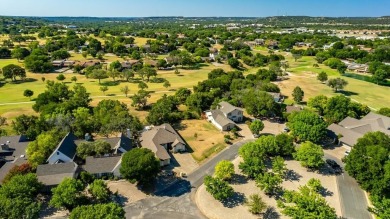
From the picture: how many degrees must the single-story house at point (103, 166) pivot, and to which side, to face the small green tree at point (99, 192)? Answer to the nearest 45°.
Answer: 0° — it already faces it

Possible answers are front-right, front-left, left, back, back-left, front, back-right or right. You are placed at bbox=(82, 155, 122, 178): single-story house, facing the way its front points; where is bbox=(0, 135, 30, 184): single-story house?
back-right

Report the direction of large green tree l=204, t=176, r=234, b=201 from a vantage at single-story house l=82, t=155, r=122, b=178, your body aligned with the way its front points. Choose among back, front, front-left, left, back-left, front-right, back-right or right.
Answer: front-left

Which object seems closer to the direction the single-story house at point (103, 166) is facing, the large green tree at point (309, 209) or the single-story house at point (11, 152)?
the large green tree

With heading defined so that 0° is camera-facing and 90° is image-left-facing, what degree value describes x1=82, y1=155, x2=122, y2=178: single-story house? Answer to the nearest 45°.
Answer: approximately 0°

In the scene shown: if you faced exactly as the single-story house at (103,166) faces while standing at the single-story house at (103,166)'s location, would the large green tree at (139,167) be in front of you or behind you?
in front

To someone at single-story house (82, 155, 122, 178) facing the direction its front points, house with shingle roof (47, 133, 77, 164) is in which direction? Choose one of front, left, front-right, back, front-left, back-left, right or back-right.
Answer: back-right

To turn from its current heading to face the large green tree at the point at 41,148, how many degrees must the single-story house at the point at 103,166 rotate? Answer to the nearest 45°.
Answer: approximately 135° to its right

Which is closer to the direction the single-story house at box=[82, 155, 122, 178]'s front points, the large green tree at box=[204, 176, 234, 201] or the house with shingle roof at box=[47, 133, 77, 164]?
the large green tree

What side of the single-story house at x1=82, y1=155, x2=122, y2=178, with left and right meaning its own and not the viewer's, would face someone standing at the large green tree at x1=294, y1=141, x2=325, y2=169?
left
